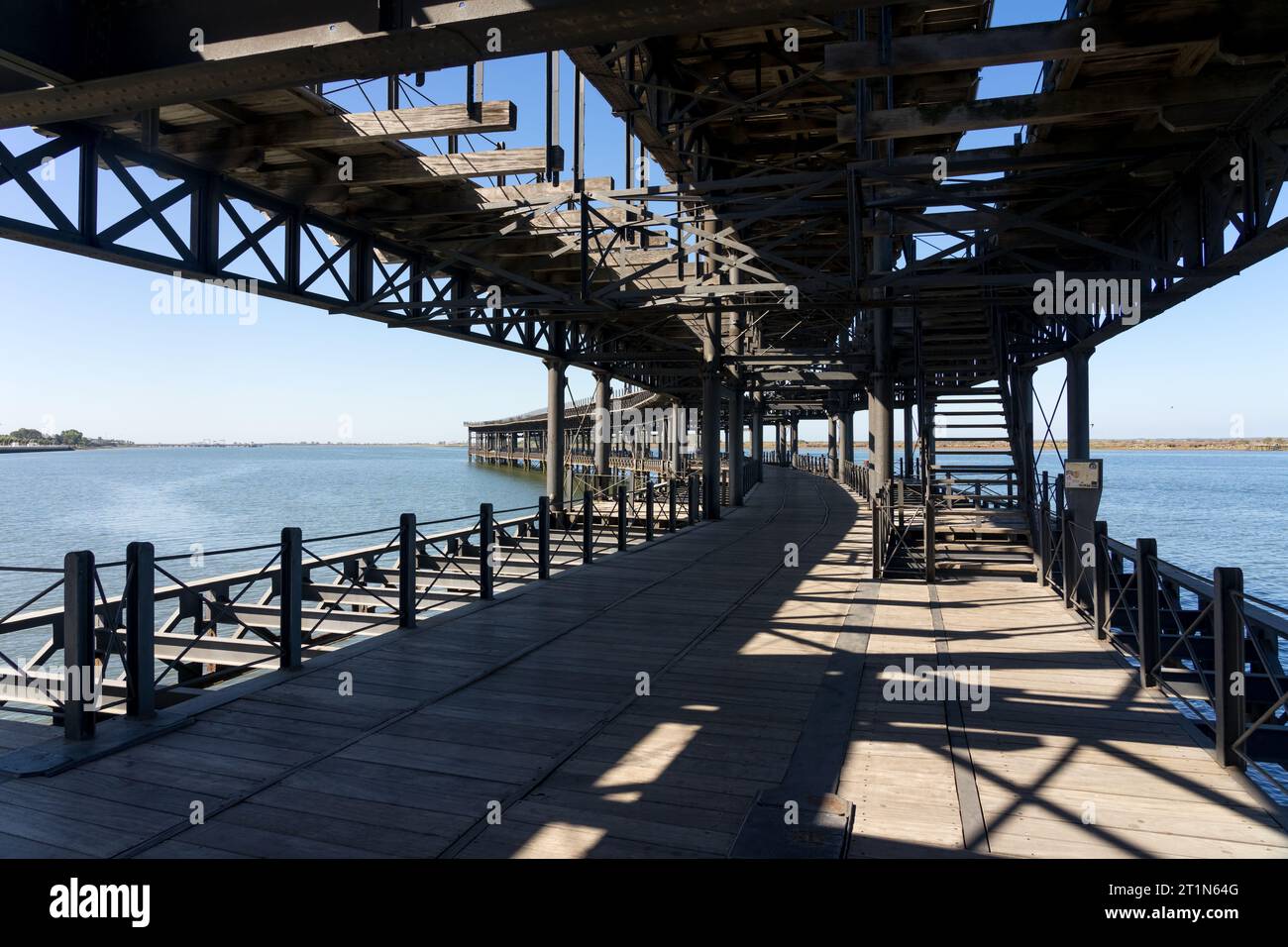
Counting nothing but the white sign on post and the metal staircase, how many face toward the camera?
2

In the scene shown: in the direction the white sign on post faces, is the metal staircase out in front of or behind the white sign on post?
behind

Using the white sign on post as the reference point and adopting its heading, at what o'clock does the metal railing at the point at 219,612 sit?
The metal railing is roughly at 2 o'clock from the white sign on post.

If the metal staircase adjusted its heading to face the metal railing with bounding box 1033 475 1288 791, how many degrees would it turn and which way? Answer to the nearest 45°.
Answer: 0° — it already faces it

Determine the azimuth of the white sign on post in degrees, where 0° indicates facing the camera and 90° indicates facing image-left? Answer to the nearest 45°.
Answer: approximately 0°

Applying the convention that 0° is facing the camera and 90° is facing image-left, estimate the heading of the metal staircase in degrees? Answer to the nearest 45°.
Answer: approximately 0°
